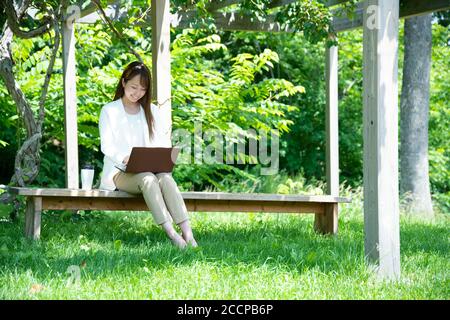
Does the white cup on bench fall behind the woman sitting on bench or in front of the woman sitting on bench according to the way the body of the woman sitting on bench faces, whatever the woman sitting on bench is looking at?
behind

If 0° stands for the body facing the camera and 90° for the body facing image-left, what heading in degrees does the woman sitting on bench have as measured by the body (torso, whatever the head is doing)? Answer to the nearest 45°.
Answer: approximately 315°

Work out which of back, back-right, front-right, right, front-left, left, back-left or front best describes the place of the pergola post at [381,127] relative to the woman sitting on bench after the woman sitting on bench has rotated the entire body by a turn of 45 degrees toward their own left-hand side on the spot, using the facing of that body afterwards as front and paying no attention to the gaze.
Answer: front-right
